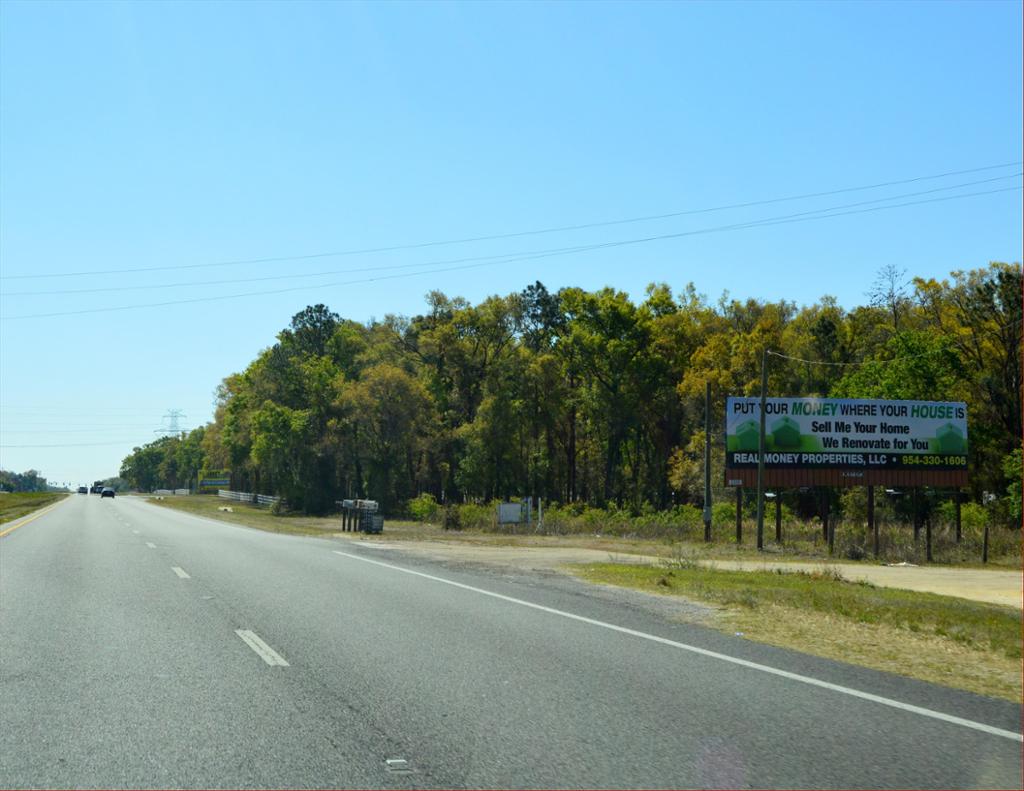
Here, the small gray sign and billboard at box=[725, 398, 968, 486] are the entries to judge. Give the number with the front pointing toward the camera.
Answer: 2

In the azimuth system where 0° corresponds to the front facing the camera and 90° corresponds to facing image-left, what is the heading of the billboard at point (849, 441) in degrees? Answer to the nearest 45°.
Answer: approximately 0°

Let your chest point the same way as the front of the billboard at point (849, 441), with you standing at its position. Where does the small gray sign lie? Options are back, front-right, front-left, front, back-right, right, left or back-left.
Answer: right

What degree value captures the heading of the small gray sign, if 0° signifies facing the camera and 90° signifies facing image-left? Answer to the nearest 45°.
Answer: approximately 0°

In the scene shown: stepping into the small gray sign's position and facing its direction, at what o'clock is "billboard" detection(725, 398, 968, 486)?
The billboard is roughly at 10 o'clock from the small gray sign.
